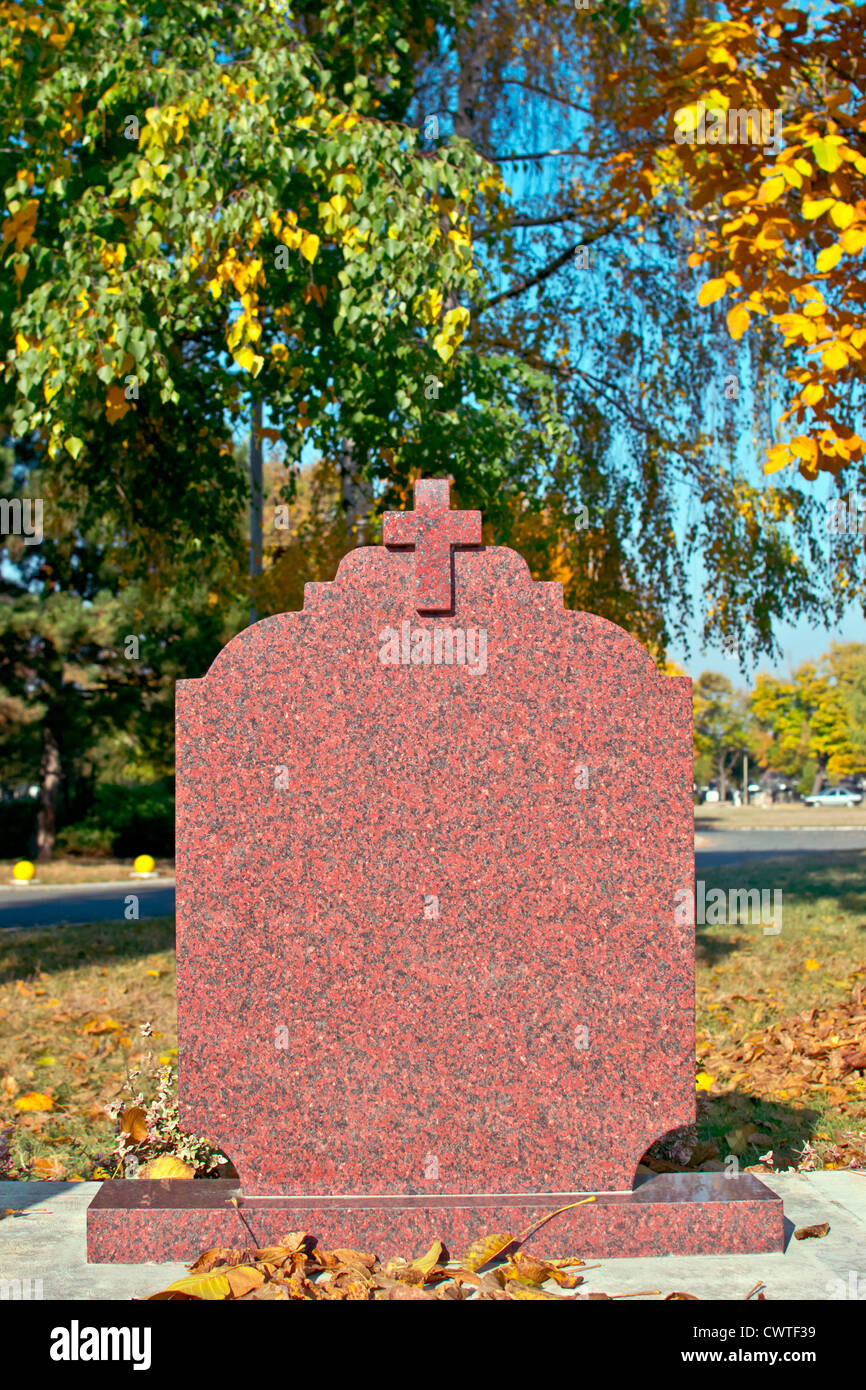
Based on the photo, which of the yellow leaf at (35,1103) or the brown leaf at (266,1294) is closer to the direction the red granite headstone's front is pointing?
the brown leaf

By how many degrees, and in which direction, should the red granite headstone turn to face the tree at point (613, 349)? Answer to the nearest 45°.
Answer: approximately 180°

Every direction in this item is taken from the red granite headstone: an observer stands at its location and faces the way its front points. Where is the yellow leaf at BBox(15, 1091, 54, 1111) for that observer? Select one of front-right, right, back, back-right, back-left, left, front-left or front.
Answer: back-right

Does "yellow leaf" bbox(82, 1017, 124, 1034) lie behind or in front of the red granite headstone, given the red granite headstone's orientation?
behind

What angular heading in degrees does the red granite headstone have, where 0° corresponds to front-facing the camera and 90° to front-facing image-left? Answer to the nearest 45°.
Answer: approximately 0°

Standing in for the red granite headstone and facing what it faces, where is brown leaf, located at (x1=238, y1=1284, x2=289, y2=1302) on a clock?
The brown leaf is roughly at 1 o'clock from the red granite headstone.
